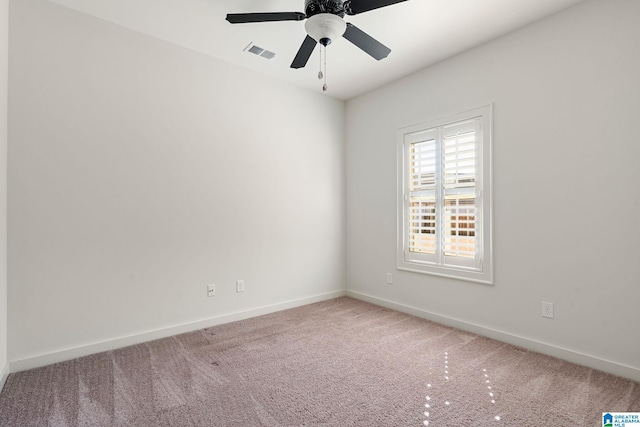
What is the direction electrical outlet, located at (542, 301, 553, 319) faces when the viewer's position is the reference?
facing the viewer
